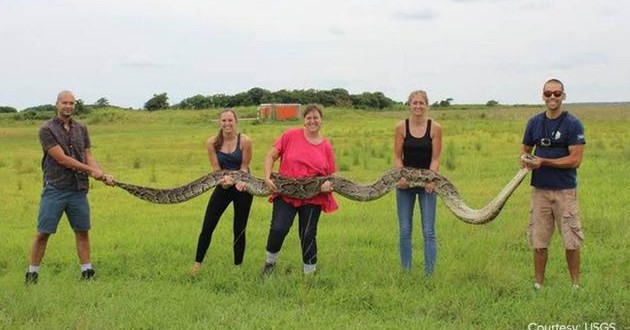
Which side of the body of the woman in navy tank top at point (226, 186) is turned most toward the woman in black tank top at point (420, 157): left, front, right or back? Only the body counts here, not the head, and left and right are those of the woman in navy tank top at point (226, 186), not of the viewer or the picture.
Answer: left

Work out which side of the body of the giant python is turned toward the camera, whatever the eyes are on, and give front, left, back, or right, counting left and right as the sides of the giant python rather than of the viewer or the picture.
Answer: right

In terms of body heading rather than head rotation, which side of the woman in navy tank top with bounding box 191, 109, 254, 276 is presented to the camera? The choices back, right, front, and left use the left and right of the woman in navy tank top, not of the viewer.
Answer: front

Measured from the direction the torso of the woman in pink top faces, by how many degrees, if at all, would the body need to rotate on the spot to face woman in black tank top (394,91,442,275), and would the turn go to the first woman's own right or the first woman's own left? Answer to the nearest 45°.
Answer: approximately 90° to the first woman's own left

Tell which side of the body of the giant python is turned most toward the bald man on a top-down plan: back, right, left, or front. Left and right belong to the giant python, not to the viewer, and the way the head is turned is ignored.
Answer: back

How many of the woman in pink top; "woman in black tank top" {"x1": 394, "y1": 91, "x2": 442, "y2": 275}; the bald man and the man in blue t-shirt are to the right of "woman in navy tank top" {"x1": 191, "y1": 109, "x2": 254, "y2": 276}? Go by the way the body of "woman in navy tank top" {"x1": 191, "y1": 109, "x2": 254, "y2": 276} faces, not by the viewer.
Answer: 1

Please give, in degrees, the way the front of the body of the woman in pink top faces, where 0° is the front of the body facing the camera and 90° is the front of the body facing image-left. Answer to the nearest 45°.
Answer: approximately 0°

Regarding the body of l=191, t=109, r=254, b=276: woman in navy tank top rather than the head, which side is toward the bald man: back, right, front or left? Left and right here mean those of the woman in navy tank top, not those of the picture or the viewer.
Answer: right

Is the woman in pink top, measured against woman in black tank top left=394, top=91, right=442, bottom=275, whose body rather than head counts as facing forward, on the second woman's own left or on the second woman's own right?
on the second woman's own right
